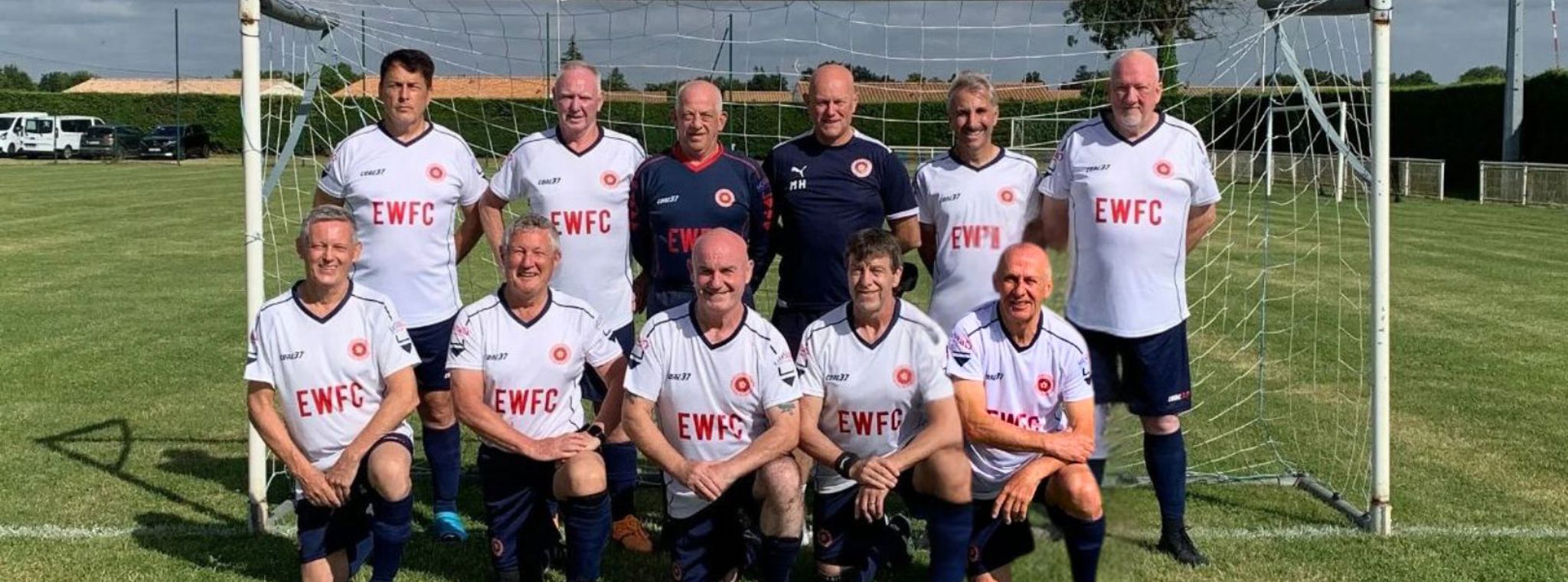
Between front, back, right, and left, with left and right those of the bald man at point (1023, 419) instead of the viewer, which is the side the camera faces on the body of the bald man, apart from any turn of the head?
front

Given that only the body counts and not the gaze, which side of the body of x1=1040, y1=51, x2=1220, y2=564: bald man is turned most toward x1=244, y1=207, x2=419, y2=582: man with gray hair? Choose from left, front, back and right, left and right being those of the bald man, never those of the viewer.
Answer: right

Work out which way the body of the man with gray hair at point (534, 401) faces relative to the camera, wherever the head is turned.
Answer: toward the camera

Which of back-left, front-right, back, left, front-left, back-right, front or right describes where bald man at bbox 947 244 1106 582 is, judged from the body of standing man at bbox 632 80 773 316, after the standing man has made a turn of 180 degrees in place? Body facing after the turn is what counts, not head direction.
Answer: back

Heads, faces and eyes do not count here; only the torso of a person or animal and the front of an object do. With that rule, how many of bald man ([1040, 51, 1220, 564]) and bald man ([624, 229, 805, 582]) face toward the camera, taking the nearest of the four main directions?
2

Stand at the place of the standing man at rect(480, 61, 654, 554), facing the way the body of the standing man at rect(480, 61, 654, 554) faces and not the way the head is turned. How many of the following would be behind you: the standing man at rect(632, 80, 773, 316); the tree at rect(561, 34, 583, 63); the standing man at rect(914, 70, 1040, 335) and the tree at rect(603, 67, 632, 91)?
2

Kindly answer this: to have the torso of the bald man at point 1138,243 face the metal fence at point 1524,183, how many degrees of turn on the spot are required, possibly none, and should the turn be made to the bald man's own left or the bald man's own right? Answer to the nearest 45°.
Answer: approximately 180°

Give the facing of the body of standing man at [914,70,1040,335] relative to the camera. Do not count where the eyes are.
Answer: toward the camera
